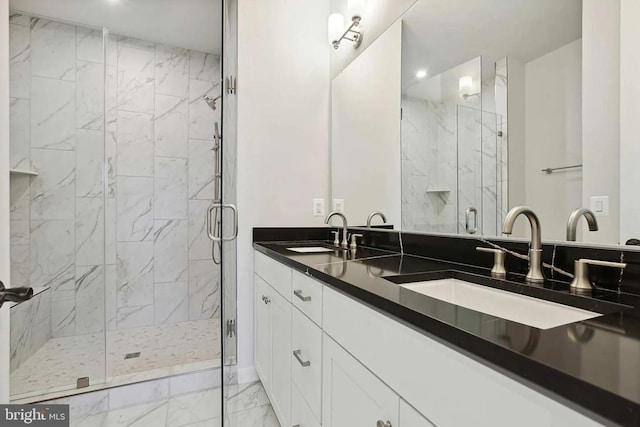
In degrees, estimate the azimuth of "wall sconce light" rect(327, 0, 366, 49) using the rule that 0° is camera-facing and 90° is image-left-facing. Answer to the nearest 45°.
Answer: approximately 45°

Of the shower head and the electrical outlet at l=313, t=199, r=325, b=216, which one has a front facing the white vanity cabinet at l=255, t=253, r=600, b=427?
the electrical outlet

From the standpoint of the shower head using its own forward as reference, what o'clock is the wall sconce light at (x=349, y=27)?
The wall sconce light is roughly at 8 o'clock from the shower head.

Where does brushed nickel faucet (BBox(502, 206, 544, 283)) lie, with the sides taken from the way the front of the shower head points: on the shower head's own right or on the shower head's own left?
on the shower head's own left

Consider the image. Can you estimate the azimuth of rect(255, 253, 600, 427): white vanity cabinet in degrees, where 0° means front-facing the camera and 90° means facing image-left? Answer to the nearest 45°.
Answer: approximately 45°

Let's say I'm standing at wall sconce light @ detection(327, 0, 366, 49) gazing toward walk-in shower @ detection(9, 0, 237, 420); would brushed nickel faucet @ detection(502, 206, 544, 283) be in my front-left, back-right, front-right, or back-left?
back-left

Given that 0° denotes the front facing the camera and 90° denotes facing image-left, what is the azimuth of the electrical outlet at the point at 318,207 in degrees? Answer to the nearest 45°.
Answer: approximately 0°

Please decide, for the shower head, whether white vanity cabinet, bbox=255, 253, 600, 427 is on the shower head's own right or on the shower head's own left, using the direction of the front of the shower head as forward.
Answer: on the shower head's own left

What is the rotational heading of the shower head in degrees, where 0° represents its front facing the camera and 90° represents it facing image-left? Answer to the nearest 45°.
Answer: approximately 90°

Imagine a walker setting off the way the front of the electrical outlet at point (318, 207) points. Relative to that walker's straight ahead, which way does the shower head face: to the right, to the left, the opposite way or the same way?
to the right

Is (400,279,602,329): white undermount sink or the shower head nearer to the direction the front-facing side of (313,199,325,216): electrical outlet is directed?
the white undermount sink

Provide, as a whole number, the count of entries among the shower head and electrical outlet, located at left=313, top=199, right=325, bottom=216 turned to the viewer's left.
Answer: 1

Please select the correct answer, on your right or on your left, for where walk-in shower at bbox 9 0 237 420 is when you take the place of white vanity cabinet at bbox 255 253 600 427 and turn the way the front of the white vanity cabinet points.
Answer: on your right
